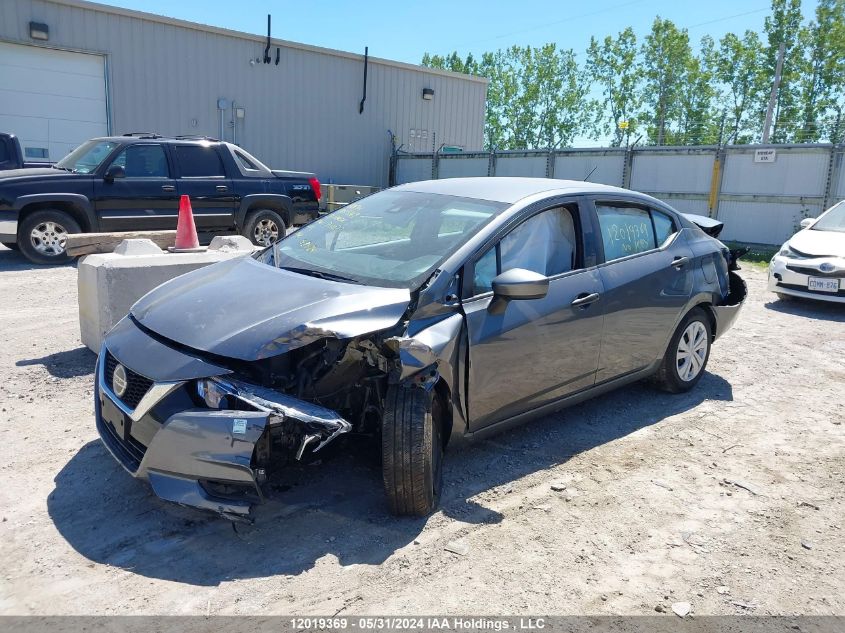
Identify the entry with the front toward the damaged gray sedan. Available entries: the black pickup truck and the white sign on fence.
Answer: the white sign on fence

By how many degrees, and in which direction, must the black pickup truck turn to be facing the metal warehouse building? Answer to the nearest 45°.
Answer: approximately 90° to its right

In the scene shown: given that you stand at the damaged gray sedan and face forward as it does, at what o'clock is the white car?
The white car is roughly at 6 o'clock from the damaged gray sedan.

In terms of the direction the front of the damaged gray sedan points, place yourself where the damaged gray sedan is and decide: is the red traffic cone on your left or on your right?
on your right

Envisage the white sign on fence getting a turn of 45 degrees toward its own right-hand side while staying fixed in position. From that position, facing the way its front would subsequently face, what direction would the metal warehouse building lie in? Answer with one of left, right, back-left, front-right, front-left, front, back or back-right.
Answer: front-right

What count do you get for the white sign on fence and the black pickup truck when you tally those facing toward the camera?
1

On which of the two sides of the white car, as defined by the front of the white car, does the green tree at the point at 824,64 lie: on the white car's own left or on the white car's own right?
on the white car's own right

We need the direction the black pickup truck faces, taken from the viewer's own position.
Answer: facing to the left of the viewer

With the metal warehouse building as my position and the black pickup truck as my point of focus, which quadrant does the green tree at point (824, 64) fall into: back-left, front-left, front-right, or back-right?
back-left

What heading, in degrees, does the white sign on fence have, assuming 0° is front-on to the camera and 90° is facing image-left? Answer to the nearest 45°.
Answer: approximately 0°

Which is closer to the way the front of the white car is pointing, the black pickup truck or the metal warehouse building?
the black pickup truck
